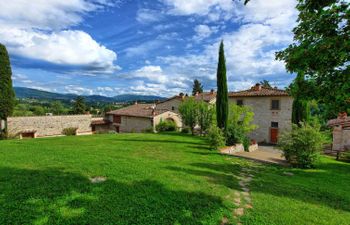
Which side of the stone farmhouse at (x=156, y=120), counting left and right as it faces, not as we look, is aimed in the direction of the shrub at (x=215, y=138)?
front

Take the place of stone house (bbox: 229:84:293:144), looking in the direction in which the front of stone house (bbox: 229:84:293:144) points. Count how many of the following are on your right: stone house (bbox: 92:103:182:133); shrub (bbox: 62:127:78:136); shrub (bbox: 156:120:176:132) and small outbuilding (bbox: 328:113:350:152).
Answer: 3

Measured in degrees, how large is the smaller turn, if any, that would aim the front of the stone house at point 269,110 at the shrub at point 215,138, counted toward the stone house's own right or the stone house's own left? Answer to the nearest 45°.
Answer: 0° — it already faces it

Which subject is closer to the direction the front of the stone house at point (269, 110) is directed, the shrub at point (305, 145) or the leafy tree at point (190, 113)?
the shrub

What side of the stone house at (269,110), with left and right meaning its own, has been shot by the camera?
front

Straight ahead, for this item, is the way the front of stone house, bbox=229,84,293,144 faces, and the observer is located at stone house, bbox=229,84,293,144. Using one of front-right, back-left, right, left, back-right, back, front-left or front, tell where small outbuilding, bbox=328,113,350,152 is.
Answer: front-left

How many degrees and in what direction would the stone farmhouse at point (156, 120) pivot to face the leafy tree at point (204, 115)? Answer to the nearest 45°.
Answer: approximately 45° to its left

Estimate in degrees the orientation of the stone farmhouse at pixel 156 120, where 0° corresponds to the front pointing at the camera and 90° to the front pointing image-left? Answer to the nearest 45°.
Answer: approximately 0°

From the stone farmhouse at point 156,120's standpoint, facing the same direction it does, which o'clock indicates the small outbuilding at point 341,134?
The small outbuilding is roughly at 10 o'clock from the stone farmhouse.

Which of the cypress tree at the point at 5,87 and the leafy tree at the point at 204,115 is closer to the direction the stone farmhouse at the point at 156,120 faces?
the leafy tree

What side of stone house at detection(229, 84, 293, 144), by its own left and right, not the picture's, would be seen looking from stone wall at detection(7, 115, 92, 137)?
right
